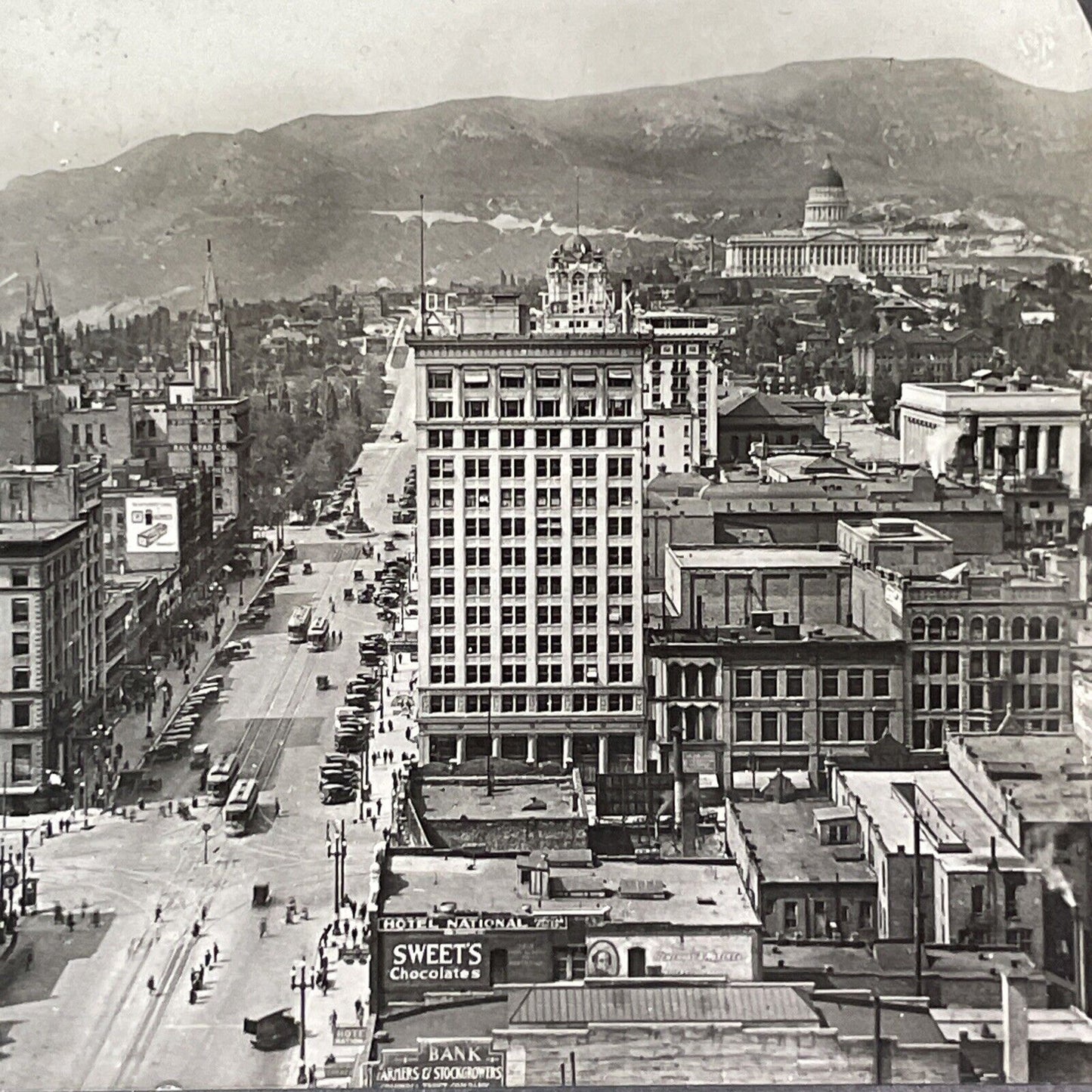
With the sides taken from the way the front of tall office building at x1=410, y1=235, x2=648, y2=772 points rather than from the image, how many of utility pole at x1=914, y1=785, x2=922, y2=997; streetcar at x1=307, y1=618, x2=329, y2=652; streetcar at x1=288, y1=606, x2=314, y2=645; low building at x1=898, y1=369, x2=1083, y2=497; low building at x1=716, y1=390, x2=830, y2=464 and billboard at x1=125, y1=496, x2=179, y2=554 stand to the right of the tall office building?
3

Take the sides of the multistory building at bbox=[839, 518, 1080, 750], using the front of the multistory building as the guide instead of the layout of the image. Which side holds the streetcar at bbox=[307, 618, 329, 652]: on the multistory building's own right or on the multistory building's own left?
on the multistory building's own right

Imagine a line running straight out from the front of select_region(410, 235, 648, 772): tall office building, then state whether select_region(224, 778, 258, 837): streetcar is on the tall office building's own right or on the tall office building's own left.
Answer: on the tall office building's own right

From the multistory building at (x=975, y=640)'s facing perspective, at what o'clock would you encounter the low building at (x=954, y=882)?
the low building at (x=954, y=882) is roughly at 12 o'clock from the multistory building at (x=975, y=640).

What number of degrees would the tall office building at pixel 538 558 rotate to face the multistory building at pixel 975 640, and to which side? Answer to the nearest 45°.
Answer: approximately 90° to its left

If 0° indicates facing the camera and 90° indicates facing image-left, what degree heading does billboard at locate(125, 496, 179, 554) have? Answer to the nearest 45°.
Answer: approximately 0°

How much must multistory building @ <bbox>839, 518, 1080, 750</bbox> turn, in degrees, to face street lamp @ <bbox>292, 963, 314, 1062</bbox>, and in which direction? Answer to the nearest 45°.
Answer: approximately 45° to its right

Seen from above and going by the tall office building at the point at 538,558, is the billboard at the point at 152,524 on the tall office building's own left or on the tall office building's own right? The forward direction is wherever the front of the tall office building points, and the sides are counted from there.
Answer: on the tall office building's own right
